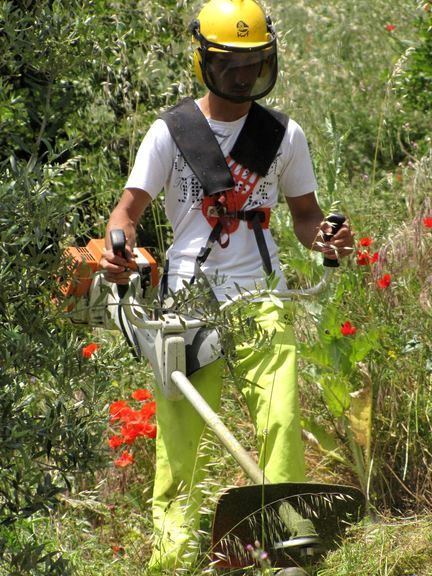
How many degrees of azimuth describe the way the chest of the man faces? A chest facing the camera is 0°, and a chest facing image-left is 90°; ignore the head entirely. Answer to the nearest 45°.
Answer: approximately 0°

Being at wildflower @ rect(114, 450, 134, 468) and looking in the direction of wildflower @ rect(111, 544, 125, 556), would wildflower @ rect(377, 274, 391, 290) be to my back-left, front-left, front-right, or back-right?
back-left

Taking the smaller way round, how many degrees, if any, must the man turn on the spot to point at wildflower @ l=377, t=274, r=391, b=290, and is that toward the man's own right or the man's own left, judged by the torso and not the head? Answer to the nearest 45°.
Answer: approximately 135° to the man's own left
